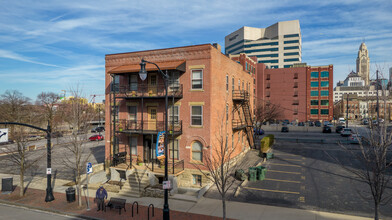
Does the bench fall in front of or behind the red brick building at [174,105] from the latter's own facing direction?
in front

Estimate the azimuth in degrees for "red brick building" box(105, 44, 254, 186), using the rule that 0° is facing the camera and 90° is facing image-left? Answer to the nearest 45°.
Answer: approximately 45°

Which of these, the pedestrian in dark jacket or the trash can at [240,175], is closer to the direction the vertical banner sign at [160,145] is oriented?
the pedestrian in dark jacket

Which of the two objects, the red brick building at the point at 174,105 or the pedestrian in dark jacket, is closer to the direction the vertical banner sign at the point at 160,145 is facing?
the pedestrian in dark jacket

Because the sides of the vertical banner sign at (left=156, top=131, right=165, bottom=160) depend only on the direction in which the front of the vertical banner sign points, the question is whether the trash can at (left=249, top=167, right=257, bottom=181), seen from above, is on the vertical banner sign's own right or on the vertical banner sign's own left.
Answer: on the vertical banner sign's own left

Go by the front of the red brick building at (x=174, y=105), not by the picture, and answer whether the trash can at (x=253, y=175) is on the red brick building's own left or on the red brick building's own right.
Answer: on the red brick building's own left

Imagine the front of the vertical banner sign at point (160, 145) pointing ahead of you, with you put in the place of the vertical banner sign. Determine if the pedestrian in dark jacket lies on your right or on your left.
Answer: on your right

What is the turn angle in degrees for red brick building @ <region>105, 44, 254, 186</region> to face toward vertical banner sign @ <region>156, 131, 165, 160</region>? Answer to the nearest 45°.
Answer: approximately 45° to its left

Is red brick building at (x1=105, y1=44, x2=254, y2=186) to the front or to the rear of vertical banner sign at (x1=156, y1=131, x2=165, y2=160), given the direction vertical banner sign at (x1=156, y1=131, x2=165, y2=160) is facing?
to the rear

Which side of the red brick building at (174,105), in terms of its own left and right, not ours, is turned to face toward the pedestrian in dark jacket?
front

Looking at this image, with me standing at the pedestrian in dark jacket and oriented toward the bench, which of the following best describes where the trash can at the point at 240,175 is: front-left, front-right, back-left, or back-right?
front-left

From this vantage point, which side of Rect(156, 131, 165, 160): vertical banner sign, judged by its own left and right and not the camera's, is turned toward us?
front

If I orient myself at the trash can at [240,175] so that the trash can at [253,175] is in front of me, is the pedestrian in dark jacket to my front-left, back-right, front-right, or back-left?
back-right

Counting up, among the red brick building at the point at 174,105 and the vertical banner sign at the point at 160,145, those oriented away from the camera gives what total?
0
